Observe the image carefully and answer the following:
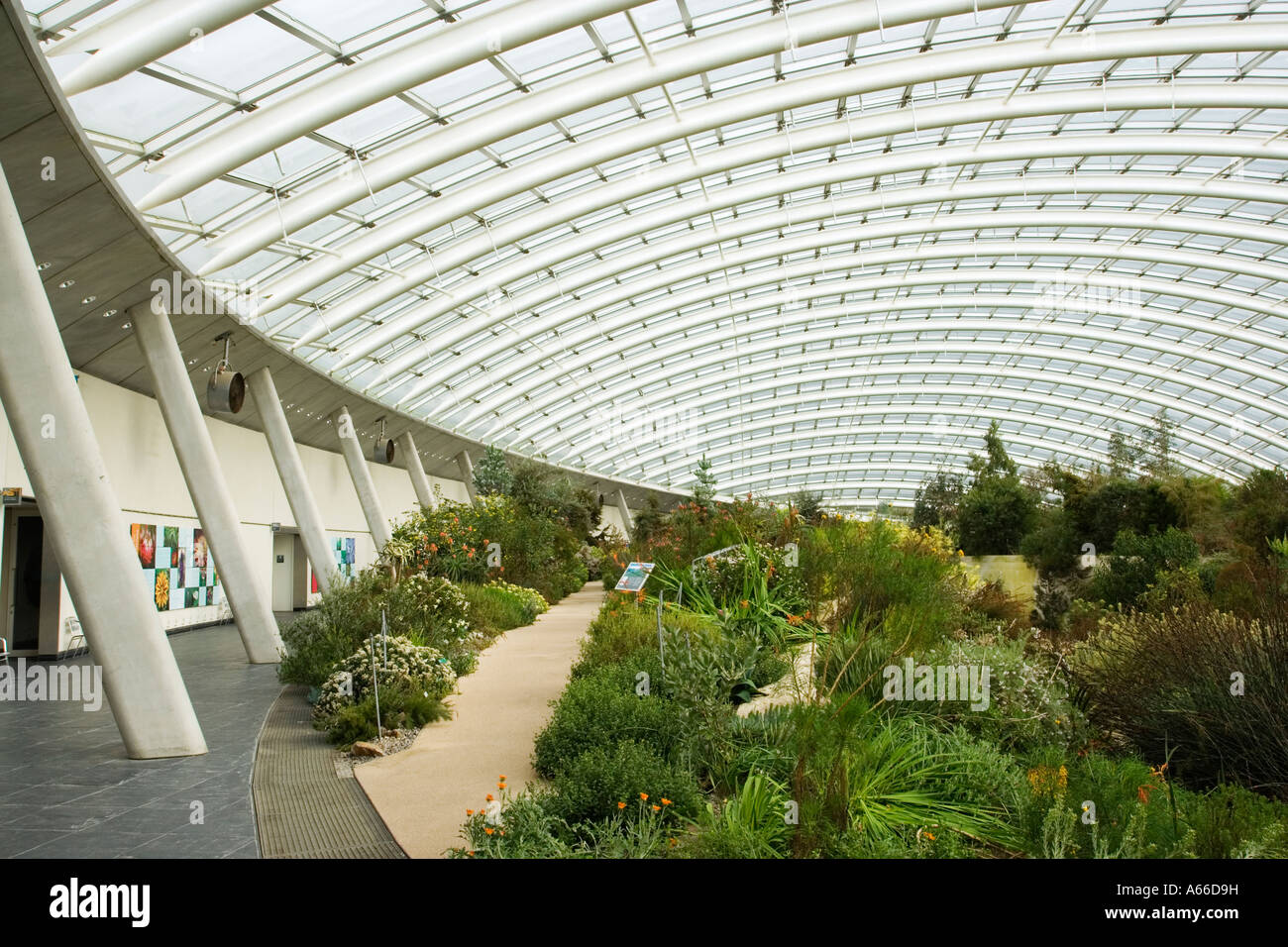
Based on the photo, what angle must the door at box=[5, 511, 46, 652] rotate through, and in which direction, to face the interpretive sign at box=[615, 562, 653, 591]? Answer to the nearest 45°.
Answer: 0° — it already faces it

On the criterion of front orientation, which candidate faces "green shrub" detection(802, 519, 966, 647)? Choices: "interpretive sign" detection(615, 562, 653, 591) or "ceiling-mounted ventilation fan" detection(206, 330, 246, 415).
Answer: the ceiling-mounted ventilation fan

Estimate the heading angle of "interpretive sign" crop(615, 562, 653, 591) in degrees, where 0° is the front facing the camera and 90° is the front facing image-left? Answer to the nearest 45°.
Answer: approximately 45°

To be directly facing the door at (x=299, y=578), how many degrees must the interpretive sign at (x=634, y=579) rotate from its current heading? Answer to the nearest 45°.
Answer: approximately 90° to its right

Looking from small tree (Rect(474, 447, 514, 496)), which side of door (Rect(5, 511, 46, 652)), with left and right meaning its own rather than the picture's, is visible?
left

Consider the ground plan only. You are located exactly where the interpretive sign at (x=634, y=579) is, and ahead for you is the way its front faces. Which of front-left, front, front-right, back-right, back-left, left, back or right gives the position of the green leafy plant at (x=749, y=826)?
front-left

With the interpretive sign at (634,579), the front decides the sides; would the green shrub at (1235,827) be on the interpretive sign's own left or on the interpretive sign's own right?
on the interpretive sign's own left

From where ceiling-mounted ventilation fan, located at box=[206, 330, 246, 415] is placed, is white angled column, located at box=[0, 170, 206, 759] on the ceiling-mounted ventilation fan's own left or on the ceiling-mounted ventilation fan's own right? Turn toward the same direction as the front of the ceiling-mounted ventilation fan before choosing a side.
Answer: on the ceiling-mounted ventilation fan's own right

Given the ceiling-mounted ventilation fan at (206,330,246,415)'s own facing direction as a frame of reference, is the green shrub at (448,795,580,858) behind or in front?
in front

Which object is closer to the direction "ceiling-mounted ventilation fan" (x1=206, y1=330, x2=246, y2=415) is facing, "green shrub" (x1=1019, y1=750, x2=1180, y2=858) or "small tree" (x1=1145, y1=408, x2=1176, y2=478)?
the green shrub

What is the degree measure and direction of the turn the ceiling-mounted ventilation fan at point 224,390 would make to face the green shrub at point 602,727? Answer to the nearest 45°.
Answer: approximately 45° to its right

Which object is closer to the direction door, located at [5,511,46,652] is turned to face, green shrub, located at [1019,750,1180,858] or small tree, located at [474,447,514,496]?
the green shrub

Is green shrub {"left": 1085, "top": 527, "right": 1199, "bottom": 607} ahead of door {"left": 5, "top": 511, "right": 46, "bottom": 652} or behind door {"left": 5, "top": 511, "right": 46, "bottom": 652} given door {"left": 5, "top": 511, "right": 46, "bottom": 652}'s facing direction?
ahead

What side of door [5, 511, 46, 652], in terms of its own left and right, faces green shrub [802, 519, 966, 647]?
front

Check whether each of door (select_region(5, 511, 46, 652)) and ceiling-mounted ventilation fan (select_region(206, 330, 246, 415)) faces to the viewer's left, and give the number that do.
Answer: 0

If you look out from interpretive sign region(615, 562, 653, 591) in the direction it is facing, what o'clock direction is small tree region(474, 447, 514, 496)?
The small tree is roughly at 4 o'clock from the interpretive sign.

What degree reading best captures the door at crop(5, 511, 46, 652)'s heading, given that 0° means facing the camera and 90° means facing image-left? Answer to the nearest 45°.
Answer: approximately 315°
